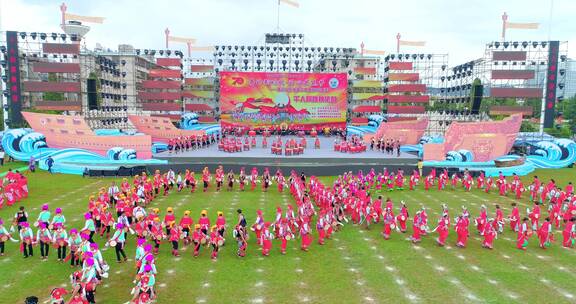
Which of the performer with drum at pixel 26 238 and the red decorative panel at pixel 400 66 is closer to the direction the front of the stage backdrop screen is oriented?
the performer with drum

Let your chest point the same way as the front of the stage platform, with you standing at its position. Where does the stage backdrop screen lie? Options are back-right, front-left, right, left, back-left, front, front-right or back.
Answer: back

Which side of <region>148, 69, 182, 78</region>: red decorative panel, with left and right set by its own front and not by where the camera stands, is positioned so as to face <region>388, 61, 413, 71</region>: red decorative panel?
left

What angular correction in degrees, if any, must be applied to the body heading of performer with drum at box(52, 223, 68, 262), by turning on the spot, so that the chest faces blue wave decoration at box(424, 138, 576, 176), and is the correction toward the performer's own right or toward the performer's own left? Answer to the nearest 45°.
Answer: approximately 90° to the performer's own left

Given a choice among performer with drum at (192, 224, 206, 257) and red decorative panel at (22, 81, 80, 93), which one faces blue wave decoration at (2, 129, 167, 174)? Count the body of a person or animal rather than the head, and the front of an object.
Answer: the red decorative panel

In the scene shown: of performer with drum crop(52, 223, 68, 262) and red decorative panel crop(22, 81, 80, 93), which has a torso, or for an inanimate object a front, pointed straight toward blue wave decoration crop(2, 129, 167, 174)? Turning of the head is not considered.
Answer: the red decorative panel

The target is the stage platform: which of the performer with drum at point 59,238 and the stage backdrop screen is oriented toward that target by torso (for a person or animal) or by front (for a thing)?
the stage backdrop screen

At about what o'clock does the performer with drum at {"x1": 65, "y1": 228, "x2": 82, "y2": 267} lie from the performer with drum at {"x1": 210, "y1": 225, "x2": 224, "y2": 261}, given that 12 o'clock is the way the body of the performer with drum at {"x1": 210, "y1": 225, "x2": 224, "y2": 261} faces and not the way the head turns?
the performer with drum at {"x1": 65, "y1": 228, "x2": 82, "y2": 267} is roughly at 4 o'clock from the performer with drum at {"x1": 210, "y1": 225, "x2": 224, "y2": 261}.

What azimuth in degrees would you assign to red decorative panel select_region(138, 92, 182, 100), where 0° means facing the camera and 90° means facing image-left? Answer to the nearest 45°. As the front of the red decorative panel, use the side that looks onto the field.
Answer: approximately 0°

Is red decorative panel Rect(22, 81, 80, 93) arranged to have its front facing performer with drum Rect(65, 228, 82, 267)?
yes

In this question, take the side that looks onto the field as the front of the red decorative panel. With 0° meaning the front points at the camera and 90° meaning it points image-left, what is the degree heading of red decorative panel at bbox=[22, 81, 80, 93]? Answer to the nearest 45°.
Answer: approximately 0°

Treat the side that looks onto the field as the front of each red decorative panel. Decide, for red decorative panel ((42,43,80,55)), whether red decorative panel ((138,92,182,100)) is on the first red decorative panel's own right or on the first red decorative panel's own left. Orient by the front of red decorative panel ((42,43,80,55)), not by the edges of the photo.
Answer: on the first red decorative panel's own left
